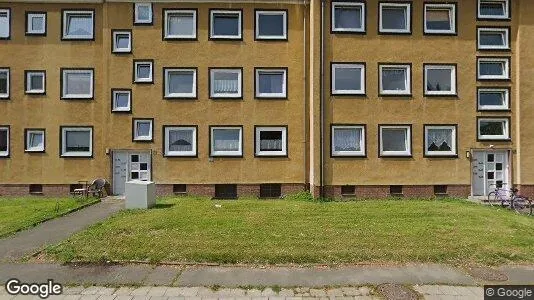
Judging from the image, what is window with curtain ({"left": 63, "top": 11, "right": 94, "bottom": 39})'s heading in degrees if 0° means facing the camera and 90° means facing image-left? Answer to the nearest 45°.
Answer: approximately 0°

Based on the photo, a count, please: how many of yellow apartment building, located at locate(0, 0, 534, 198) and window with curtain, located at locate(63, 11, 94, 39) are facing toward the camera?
2

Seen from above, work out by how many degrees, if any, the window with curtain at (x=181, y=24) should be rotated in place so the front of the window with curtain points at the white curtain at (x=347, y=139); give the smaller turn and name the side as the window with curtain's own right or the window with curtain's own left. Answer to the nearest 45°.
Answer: approximately 90° to the window with curtain's own left

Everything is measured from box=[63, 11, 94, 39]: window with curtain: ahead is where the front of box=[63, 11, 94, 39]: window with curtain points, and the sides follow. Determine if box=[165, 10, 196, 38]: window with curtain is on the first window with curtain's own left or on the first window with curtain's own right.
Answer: on the first window with curtain's own left

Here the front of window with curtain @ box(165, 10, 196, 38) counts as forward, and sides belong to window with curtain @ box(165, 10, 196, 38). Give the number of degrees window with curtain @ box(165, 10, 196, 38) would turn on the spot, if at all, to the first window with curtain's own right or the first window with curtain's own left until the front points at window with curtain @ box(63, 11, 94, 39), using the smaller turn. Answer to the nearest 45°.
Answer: approximately 90° to the first window with curtain's own right

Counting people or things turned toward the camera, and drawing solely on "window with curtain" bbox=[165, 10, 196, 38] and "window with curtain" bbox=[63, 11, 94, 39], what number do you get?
2

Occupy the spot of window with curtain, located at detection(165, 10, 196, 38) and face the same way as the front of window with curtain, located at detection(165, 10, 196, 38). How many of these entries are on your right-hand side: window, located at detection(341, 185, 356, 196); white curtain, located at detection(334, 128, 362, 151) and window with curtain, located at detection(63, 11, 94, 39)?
1
